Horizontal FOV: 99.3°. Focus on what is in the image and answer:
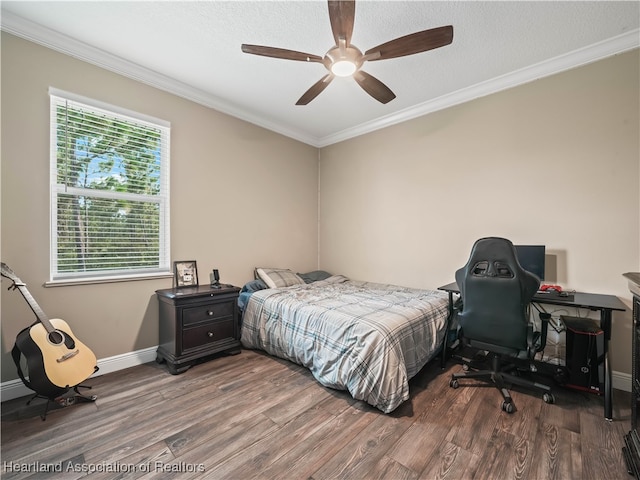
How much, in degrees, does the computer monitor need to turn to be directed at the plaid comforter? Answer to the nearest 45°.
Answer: approximately 45° to its right

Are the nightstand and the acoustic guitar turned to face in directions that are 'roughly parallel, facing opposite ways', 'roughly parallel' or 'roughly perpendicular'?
roughly parallel

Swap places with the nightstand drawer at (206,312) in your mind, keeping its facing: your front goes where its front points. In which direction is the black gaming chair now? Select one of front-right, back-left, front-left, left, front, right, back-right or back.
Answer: front

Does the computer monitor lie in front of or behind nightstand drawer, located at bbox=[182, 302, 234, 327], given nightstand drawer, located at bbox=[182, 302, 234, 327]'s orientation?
in front

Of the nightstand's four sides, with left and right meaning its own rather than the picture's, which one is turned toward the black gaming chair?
front

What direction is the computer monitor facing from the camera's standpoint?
toward the camera

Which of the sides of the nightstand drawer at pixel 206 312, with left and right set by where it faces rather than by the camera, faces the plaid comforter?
left

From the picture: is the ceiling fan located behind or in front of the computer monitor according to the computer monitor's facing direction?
in front

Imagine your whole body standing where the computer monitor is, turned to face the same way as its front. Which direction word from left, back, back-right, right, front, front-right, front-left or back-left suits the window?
front-right

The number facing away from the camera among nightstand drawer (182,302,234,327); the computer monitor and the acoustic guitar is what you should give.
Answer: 0

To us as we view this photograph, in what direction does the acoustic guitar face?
facing the viewer and to the right of the viewer
